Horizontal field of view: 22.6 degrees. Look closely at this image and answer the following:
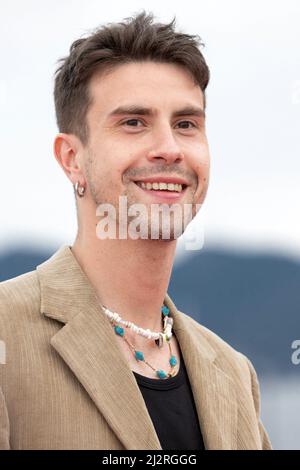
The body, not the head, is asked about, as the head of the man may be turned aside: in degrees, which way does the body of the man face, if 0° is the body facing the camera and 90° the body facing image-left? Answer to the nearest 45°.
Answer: approximately 315°
